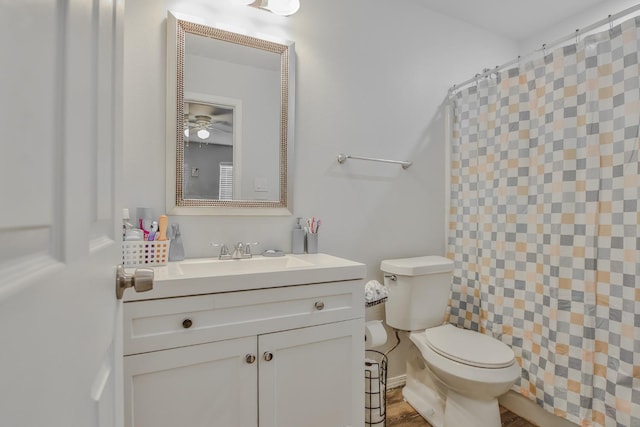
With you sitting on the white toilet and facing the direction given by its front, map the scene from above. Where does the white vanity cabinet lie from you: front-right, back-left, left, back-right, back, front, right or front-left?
right

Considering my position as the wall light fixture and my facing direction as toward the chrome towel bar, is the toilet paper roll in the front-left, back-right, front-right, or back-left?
front-right

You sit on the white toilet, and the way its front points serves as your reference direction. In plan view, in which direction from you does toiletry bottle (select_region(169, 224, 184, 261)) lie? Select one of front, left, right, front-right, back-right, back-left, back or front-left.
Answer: right

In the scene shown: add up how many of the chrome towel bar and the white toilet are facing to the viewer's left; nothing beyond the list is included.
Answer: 0

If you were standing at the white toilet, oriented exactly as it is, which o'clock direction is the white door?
The white door is roughly at 2 o'clock from the white toilet.

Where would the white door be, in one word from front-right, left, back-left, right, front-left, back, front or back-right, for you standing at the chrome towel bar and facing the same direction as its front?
front-right

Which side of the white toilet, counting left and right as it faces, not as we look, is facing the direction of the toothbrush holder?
right

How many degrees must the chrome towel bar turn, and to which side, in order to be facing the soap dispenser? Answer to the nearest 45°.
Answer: approximately 90° to its right

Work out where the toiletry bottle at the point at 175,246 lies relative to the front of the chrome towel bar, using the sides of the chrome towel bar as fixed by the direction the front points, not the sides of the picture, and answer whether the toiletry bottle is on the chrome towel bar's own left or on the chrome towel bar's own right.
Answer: on the chrome towel bar's own right

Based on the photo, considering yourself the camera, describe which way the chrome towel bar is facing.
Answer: facing the viewer and to the right of the viewer
